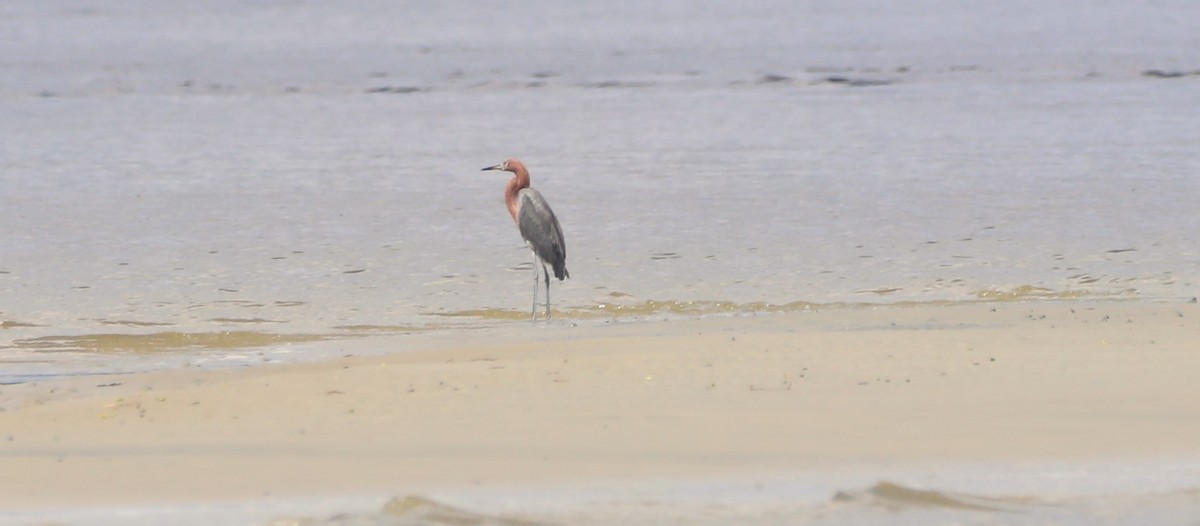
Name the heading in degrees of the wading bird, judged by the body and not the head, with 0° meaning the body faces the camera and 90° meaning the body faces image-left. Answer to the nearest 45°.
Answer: approximately 90°
